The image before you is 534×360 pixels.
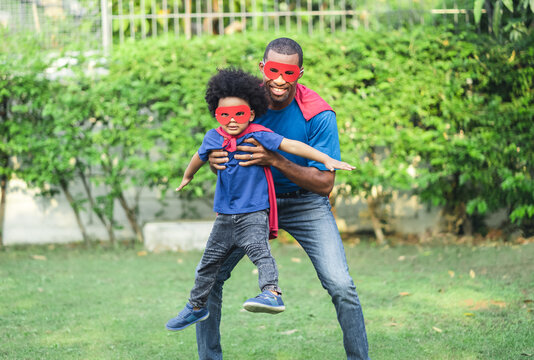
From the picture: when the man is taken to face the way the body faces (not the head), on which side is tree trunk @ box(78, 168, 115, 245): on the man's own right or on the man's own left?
on the man's own right

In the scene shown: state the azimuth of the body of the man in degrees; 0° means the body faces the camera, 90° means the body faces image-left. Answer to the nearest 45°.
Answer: approximately 45°

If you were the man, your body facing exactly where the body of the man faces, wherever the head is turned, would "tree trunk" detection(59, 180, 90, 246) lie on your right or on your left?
on your right

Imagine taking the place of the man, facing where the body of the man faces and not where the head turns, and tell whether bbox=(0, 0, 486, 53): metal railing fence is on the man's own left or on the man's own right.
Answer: on the man's own right

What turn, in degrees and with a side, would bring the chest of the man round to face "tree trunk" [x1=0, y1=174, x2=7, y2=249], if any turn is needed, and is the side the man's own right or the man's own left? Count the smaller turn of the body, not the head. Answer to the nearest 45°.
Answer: approximately 90° to the man's own right
